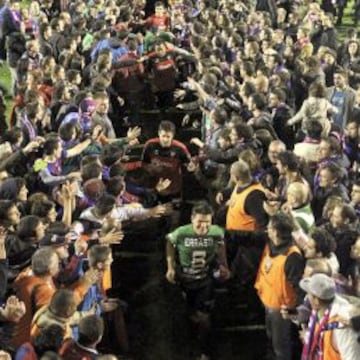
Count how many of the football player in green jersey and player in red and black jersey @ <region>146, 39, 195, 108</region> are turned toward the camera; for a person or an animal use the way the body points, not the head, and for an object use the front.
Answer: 2

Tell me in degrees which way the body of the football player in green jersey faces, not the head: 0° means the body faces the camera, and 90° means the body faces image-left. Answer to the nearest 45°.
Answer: approximately 0°

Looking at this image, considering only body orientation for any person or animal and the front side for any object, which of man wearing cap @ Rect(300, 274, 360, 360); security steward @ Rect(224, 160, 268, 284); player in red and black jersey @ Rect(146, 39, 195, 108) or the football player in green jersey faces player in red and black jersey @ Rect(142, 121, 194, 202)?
player in red and black jersey @ Rect(146, 39, 195, 108)

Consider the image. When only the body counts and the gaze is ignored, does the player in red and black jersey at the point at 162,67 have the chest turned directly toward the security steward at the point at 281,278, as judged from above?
yes

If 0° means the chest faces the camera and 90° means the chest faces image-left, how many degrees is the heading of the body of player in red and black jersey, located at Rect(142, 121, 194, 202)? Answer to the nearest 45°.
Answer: approximately 0°

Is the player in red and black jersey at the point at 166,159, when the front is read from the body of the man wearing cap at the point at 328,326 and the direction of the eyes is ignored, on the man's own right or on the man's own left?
on the man's own right

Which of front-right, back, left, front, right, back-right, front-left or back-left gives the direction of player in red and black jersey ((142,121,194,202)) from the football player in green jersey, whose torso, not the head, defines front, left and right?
back

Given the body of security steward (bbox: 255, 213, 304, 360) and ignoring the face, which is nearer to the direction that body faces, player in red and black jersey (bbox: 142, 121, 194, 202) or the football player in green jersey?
the football player in green jersey

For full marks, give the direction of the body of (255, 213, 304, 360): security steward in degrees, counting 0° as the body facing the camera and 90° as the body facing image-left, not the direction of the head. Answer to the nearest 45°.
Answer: approximately 45°

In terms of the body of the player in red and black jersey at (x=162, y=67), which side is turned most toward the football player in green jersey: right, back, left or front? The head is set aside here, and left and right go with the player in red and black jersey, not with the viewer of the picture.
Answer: front

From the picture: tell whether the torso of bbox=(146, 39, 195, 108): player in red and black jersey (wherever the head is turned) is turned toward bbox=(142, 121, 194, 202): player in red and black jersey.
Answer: yes
